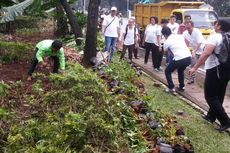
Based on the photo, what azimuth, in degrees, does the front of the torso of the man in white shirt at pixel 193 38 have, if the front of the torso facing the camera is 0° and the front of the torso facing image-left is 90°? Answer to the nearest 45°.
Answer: approximately 45°

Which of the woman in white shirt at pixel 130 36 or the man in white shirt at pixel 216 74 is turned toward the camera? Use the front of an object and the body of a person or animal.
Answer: the woman in white shirt

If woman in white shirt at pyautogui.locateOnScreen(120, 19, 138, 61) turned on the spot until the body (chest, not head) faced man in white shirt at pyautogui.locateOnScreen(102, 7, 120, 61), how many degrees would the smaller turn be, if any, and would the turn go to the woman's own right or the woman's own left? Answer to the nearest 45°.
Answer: approximately 45° to the woman's own right

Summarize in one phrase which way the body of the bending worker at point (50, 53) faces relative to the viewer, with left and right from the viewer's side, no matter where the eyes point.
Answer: facing the viewer and to the right of the viewer

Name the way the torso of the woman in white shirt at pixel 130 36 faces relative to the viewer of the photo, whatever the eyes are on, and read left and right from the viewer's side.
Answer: facing the viewer

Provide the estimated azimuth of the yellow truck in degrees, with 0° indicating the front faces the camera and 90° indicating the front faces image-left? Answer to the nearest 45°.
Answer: approximately 315°

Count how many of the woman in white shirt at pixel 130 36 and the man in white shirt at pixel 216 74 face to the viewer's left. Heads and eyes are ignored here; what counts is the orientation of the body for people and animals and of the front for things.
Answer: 1

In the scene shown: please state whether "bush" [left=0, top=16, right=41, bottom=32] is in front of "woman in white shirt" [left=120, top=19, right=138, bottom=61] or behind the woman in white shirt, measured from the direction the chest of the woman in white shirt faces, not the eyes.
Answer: behind

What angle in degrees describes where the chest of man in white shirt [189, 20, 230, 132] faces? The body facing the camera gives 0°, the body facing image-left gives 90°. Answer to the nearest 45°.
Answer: approximately 90°

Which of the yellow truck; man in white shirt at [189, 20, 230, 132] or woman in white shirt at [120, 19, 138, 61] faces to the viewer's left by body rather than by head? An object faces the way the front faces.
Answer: the man in white shirt

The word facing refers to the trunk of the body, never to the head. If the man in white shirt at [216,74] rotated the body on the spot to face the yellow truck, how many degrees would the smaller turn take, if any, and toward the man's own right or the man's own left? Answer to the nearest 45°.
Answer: approximately 90° to the man's own right

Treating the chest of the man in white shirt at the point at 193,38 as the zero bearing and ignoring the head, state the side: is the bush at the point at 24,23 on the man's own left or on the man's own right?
on the man's own right
